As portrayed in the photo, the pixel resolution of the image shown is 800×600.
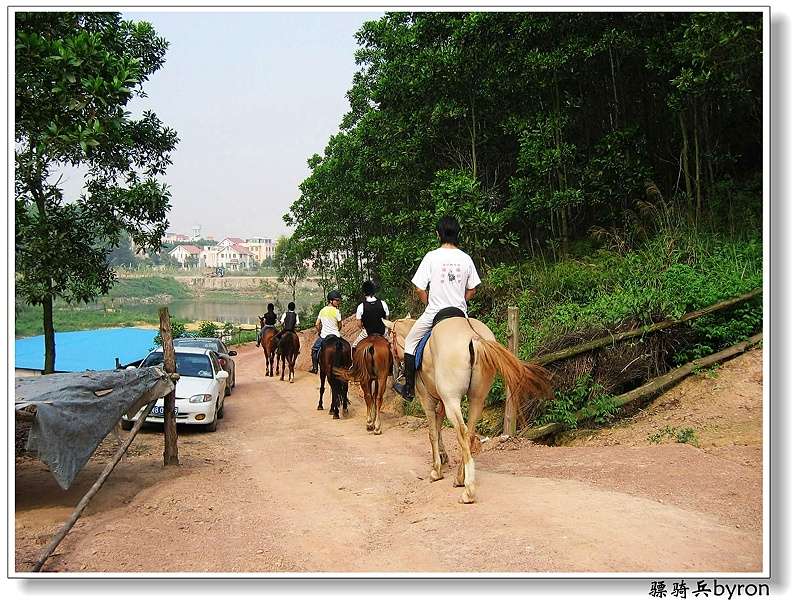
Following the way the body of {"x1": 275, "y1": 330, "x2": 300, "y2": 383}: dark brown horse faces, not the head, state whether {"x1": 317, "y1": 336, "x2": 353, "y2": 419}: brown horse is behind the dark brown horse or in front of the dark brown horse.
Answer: behind

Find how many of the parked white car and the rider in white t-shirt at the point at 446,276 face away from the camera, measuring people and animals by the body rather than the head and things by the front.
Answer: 1

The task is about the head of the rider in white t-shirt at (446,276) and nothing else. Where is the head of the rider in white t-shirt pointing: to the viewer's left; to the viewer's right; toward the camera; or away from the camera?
away from the camera

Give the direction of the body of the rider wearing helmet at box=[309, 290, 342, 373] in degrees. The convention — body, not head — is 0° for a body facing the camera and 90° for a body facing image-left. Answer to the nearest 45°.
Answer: approximately 180°

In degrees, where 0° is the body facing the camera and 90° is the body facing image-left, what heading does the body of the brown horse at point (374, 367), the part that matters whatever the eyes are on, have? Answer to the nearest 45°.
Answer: approximately 180°

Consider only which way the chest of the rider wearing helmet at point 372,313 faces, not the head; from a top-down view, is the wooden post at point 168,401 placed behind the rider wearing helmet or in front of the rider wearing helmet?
behind

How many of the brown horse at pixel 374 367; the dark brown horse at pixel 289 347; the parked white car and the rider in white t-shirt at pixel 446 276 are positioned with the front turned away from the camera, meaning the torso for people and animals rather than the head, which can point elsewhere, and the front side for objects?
3

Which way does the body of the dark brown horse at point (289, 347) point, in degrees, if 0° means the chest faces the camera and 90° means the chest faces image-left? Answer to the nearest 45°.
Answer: approximately 180°

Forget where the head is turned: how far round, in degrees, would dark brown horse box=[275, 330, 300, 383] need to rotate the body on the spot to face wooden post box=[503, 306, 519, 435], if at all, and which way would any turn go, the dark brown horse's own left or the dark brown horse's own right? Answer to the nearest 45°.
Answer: approximately 180°

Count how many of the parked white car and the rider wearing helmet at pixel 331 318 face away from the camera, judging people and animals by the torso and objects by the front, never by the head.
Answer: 1

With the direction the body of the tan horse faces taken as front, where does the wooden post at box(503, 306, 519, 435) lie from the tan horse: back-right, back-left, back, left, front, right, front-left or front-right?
front-right

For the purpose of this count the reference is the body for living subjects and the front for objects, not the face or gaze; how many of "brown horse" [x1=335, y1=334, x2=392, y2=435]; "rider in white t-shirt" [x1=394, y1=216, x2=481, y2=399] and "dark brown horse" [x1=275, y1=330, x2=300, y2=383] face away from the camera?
3

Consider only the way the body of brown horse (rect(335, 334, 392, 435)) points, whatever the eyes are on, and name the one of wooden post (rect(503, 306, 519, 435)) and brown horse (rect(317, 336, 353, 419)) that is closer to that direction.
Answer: the brown horse
